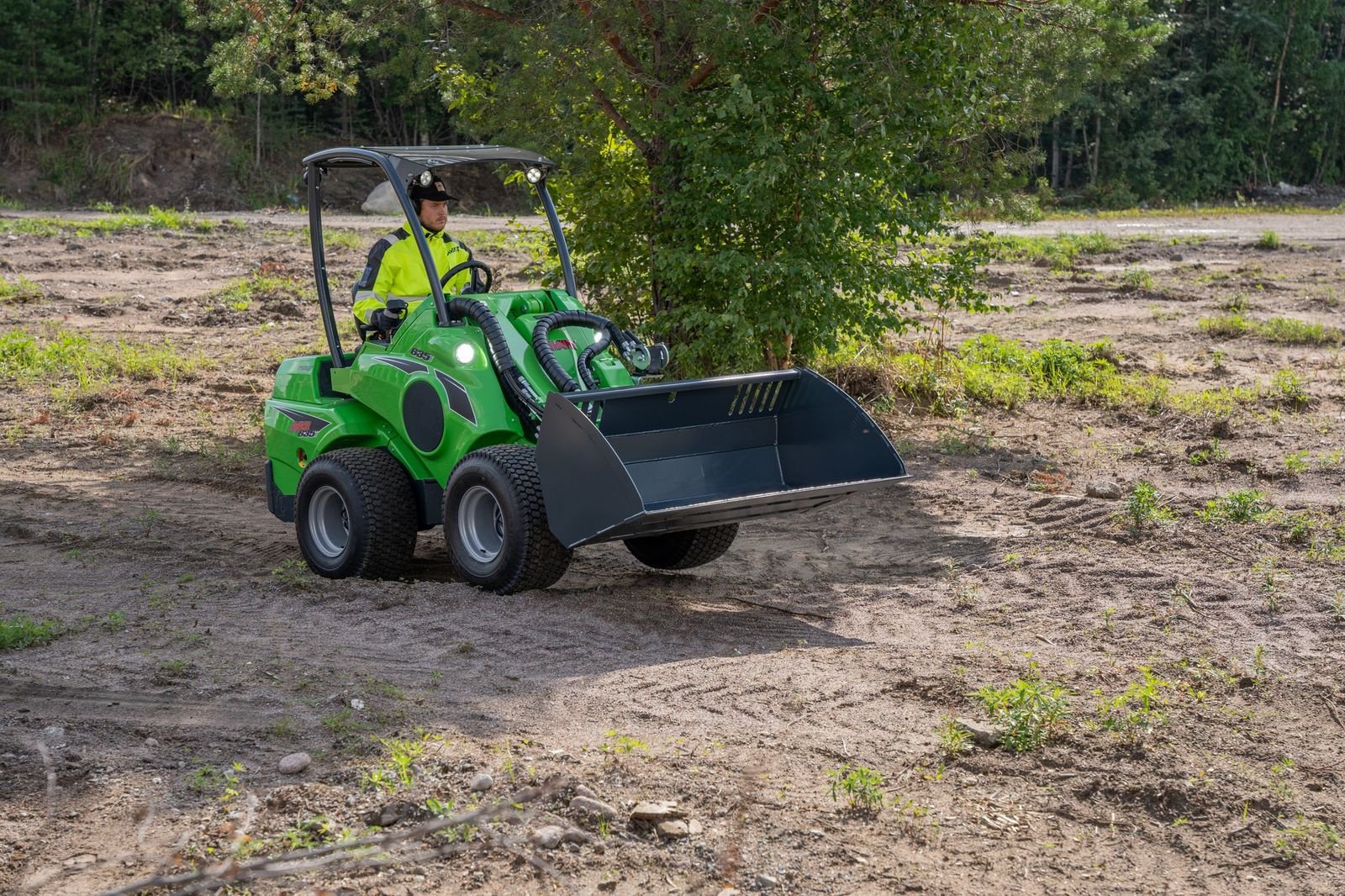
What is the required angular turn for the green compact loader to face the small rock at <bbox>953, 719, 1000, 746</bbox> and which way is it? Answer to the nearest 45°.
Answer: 0° — it already faces it

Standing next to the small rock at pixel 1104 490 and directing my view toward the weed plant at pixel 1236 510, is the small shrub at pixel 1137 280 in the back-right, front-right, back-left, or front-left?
back-left

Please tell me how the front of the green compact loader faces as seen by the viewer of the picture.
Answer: facing the viewer and to the right of the viewer

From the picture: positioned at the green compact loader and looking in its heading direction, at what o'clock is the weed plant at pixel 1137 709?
The weed plant is roughly at 12 o'clock from the green compact loader.

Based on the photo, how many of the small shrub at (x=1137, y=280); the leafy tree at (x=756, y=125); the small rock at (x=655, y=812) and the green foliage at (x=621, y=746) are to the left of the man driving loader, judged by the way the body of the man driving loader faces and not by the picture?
2

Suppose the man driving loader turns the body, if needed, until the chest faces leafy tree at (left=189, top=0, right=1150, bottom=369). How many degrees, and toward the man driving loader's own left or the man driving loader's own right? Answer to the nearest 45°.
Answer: approximately 90° to the man driving loader's own left

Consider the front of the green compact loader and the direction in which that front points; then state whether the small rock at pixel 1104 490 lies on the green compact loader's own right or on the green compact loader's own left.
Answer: on the green compact loader's own left

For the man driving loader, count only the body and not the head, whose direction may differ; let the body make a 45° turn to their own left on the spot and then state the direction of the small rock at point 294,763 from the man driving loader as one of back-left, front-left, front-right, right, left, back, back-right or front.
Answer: right

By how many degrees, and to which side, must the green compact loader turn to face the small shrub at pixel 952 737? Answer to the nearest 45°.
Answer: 0° — it already faces it

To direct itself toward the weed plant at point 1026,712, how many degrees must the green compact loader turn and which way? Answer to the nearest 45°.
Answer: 0° — it already faces it

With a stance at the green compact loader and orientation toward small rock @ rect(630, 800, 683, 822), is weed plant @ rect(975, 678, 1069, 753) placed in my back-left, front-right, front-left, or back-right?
front-left

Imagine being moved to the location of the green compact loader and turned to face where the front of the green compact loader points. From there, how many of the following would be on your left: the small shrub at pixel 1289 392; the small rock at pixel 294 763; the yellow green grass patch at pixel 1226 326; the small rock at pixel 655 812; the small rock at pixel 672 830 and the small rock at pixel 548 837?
2

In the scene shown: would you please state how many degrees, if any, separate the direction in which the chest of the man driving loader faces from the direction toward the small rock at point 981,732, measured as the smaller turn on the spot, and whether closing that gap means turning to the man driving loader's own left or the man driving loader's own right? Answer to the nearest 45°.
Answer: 0° — they already face it

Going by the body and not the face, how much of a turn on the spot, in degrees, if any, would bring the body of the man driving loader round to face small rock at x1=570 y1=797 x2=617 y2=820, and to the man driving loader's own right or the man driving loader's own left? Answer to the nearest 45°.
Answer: approximately 45° to the man driving loader's own right

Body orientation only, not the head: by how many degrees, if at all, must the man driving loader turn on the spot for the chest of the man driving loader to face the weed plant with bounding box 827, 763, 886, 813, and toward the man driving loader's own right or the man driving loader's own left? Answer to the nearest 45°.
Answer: approximately 45° to the man driving loader's own right
